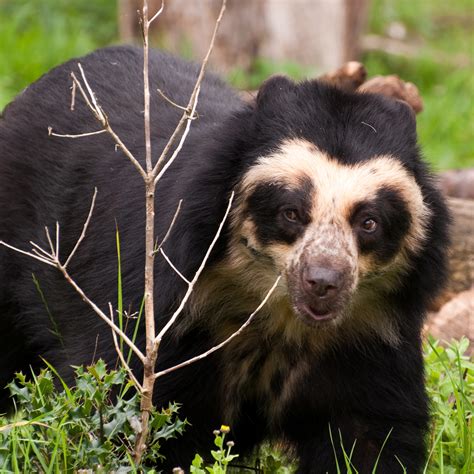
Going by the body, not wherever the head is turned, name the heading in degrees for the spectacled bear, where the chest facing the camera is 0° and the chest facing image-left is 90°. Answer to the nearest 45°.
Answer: approximately 315°

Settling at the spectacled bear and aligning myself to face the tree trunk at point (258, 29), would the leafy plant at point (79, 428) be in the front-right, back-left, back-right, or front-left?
back-left

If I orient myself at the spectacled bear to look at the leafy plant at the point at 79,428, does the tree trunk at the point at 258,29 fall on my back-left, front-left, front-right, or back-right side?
back-right

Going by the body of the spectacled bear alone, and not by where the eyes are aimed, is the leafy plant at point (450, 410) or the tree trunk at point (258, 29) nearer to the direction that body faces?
the leafy plant

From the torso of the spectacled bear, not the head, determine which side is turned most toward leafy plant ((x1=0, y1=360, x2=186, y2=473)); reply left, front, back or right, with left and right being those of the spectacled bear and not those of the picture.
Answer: right

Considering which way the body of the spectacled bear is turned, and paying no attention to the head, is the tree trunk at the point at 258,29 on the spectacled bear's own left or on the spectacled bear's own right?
on the spectacled bear's own left
